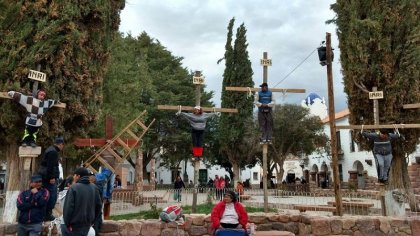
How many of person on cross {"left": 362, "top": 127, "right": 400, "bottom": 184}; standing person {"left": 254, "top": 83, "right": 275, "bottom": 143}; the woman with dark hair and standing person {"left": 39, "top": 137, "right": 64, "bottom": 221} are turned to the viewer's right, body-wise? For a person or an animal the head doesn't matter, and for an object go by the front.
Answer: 1

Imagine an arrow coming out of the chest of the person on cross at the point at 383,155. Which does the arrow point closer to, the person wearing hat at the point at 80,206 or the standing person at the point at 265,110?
the person wearing hat

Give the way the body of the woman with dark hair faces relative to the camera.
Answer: toward the camera

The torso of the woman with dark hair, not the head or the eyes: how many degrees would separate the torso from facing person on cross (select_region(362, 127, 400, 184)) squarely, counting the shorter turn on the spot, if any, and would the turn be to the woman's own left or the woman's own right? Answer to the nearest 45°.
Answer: approximately 135° to the woman's own left

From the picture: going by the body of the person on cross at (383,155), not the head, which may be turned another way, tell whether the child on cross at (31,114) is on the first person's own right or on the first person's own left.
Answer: on the first person's own right

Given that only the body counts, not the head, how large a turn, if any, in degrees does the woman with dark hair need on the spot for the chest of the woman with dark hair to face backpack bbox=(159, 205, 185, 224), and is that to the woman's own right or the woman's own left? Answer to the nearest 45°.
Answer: approximately 135° to the woman's own right

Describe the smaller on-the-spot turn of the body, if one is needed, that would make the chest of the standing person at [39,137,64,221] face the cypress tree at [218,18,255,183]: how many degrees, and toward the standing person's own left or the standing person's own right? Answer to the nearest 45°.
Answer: approximately 45° to the standing person's own left

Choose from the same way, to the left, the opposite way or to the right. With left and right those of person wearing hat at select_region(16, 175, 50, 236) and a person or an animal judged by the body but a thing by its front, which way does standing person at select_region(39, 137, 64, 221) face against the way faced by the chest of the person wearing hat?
to the left

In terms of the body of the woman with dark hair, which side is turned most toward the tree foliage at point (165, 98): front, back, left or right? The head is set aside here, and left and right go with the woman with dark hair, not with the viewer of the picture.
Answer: back

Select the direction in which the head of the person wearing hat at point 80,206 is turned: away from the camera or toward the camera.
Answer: away from the camera

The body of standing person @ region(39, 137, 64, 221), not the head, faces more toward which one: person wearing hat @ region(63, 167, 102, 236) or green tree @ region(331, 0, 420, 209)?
the green tree

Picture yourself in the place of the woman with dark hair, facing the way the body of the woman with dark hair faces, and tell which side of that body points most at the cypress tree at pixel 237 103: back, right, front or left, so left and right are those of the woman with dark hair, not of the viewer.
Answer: back

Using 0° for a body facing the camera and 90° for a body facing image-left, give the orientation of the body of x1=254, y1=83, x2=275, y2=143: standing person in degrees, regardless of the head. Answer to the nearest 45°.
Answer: approximately 0°

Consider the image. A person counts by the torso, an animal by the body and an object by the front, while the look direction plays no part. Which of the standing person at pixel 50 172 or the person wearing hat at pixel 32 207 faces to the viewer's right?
the standing person

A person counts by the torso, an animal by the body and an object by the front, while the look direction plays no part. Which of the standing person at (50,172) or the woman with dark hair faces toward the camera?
the woman with dark hair

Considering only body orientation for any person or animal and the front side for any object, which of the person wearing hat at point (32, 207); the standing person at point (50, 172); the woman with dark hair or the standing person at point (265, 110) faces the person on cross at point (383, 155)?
the standing person at point (50, 172)

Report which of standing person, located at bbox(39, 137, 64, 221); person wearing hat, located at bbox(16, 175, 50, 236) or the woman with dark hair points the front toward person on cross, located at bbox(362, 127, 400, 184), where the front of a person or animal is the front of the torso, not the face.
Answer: the standing person

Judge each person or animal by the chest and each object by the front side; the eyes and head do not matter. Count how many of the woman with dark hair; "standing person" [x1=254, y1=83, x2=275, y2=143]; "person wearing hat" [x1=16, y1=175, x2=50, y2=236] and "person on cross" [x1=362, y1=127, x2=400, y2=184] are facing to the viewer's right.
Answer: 0

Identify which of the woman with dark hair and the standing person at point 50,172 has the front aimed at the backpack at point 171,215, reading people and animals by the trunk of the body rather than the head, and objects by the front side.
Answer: the standing person
